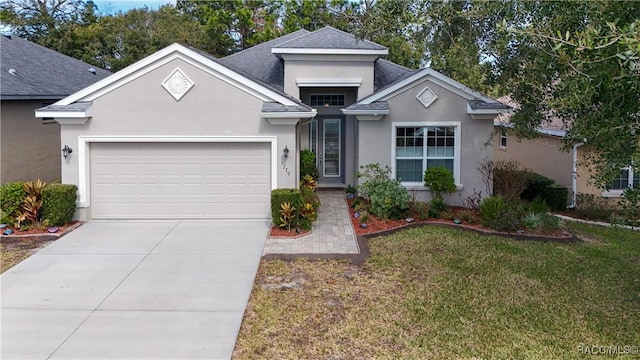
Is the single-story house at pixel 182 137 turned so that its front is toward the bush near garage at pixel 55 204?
no

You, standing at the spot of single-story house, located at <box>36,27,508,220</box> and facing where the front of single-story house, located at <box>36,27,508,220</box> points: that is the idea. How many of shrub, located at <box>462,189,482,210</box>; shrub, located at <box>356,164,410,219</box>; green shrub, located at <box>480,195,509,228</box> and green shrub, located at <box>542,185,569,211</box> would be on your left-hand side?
4

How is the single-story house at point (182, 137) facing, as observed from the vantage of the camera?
facing the viewer

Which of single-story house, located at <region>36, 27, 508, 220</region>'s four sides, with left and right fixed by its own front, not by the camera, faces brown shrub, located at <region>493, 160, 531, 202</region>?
left

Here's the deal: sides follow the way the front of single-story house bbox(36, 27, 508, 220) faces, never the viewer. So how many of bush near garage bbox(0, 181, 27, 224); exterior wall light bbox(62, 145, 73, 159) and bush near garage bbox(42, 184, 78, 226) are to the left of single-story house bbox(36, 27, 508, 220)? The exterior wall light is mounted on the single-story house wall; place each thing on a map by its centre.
0

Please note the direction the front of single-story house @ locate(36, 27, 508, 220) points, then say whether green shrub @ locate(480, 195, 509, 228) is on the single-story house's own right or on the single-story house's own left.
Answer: on the single-story house's own left

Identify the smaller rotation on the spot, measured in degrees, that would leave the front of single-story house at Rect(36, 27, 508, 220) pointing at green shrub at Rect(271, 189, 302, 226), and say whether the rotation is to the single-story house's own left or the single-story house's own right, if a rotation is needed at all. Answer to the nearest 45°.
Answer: approximately 45° to the single-story house's own left

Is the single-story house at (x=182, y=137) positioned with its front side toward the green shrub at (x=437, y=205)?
no

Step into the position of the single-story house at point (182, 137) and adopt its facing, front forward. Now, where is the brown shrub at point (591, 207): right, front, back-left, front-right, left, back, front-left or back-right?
left

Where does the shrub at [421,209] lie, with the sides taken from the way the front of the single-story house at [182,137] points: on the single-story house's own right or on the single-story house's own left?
on the single-story house's own left

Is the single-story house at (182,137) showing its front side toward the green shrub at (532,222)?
no

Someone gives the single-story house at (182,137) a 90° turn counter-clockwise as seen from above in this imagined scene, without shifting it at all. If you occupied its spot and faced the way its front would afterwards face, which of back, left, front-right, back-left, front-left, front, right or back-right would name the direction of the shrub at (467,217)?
front

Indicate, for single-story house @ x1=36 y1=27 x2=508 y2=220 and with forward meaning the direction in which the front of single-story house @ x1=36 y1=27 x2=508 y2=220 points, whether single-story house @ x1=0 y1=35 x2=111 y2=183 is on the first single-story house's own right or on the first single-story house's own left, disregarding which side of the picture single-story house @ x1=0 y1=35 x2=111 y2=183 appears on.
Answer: on the first single-story house's own right

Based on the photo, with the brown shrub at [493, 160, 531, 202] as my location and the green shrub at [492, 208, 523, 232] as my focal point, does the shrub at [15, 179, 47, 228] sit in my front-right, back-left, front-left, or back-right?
front-right

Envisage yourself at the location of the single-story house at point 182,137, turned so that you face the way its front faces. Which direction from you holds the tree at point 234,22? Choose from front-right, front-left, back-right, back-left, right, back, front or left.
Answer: back

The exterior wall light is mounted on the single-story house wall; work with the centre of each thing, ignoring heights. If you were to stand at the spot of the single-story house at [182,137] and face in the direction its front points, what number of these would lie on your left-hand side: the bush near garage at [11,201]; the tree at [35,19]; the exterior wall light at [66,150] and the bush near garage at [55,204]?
0

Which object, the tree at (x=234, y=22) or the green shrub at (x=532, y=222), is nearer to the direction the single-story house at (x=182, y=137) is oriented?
the green shrub
